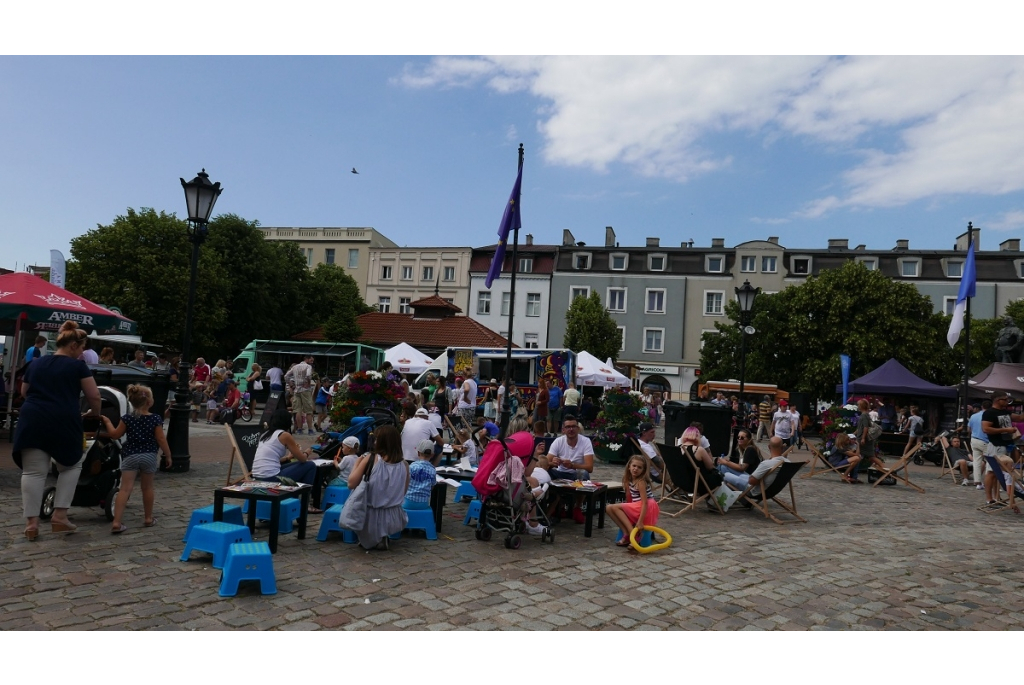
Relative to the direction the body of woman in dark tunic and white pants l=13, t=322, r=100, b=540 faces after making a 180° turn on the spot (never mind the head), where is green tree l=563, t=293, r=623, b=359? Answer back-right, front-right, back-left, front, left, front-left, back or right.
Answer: back

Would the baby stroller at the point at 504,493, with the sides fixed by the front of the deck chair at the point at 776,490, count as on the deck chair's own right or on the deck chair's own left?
on the deck chair's own left

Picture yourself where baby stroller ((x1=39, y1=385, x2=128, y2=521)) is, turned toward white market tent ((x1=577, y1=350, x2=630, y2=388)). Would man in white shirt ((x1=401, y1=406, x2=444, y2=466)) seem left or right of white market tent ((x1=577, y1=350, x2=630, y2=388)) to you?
right

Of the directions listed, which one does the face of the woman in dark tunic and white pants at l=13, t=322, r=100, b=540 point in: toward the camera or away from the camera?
away from the camera

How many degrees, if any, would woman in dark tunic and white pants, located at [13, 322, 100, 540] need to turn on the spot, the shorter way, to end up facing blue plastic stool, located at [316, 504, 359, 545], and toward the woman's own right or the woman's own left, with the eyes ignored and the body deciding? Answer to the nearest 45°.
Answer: approximately 45° to the woman's own right

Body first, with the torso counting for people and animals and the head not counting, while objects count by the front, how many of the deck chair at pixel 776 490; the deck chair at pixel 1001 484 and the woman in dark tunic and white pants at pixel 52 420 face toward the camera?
0

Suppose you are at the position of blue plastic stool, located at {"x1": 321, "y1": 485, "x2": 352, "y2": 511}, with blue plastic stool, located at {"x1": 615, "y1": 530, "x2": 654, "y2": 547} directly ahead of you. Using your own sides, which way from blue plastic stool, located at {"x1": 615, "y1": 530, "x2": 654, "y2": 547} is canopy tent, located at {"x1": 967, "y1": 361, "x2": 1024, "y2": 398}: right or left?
left
